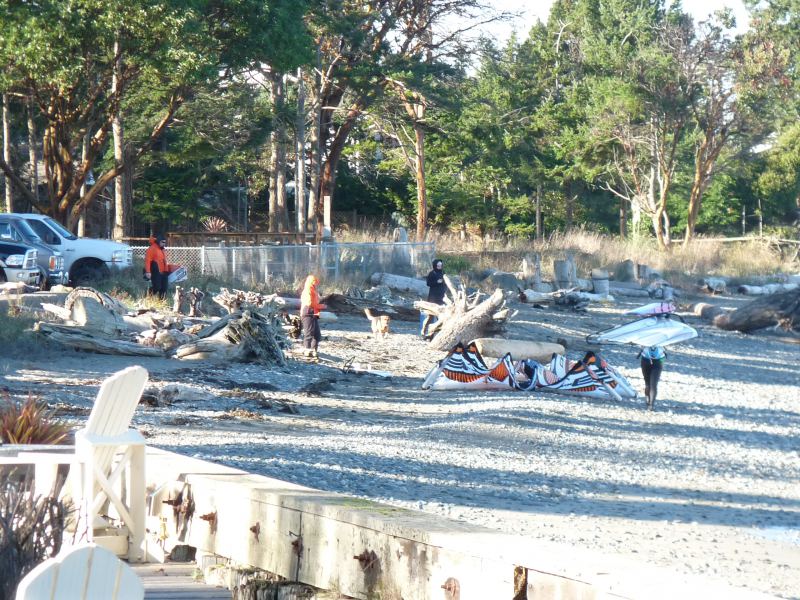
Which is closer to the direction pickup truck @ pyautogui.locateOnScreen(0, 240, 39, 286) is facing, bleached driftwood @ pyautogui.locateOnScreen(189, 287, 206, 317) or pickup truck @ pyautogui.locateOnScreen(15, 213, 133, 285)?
the bleached driftwood

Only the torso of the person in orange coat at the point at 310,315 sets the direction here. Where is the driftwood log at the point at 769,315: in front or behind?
in front

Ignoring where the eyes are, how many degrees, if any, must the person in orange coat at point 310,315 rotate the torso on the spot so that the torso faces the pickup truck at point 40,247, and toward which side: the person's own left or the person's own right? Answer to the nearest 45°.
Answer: approximately 135° to the person's own left

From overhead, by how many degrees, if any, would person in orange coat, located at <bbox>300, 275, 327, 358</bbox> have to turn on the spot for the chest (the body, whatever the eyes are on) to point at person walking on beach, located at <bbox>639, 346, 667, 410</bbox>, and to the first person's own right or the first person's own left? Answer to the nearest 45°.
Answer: approximately 45° to the first person's own right

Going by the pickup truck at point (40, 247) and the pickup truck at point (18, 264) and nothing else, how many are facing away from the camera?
0
